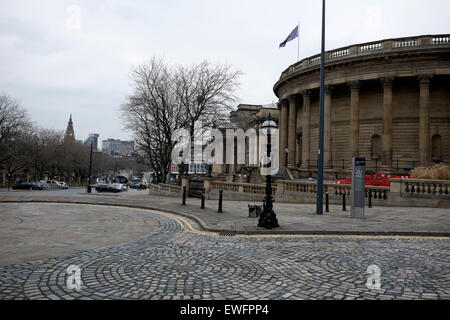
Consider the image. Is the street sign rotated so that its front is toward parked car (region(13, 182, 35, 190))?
no

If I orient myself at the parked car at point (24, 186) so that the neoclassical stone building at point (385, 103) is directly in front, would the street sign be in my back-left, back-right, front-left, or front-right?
front-right

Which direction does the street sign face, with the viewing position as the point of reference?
facing the viewer

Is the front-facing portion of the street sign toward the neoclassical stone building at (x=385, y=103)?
no

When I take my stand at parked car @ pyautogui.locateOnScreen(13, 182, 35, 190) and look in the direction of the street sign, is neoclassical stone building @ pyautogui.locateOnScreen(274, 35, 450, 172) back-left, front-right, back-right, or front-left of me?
front-left
